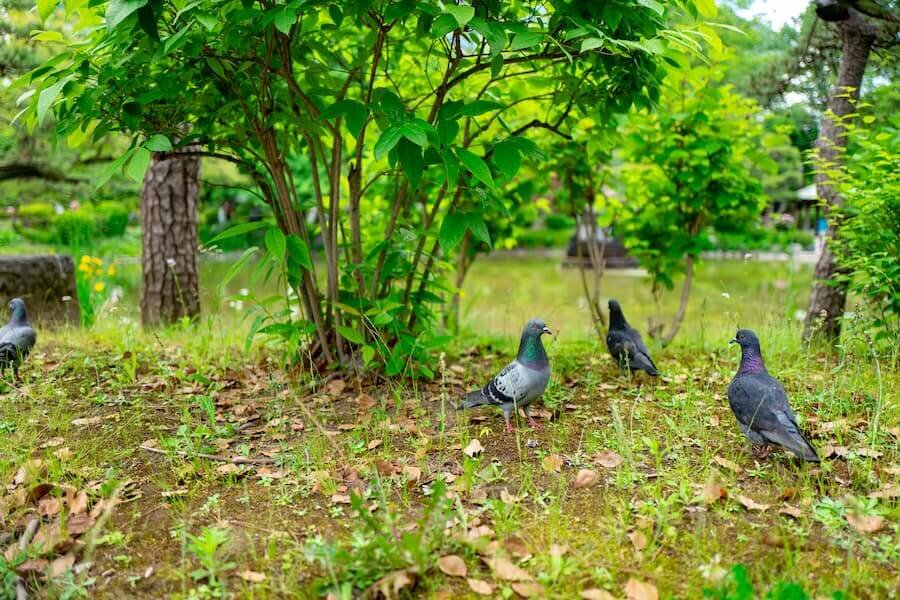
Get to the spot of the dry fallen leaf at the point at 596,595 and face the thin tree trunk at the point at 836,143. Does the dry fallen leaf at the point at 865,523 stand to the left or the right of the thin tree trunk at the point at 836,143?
right

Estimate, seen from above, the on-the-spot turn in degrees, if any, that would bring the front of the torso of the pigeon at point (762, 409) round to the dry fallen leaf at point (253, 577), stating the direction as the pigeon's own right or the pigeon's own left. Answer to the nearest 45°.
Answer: approximately 90° to the pigeon's own left

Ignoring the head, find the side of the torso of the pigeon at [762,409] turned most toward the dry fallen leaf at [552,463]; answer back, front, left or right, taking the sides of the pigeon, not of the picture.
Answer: left

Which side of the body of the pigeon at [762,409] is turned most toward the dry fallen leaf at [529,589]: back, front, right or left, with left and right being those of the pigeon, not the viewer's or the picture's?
left

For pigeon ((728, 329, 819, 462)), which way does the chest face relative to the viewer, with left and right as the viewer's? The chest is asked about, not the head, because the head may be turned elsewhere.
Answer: facing away from the viewer and to the left of the viewer

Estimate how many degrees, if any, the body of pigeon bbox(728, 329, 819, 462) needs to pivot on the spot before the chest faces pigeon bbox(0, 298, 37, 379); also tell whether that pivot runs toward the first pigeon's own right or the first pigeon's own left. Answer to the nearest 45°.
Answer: approximately 45° to the first pigeon's own left

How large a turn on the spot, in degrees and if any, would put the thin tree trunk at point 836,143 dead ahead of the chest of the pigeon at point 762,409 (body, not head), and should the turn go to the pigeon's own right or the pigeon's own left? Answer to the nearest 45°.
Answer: approximately 45° to the pigeon's own right

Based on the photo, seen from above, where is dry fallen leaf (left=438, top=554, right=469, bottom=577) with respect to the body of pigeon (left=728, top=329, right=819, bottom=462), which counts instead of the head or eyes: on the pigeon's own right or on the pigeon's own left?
on the pigeon's own left

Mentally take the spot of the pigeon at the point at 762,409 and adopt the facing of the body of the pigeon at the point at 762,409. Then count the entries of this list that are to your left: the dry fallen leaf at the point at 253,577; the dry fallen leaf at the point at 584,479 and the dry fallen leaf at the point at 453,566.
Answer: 3

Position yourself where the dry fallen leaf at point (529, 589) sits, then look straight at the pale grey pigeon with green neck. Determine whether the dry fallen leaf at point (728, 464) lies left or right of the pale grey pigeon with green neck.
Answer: right

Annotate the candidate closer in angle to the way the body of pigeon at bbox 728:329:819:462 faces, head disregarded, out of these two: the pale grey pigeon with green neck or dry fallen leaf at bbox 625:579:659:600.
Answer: the pale grey pigeon with green neck

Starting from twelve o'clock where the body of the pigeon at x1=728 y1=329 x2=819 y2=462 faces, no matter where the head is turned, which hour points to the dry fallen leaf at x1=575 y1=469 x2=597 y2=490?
The dry fallen leaf is roughly at 9 o'clock from the pigeon.

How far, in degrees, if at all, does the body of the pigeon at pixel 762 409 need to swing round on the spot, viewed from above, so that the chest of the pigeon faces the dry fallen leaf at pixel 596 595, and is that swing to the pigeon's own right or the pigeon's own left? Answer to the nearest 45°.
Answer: approximately 135° to the pigeon's own left
